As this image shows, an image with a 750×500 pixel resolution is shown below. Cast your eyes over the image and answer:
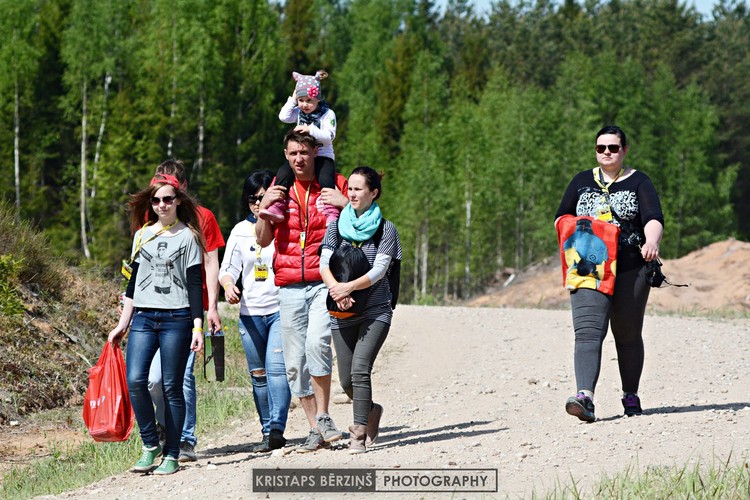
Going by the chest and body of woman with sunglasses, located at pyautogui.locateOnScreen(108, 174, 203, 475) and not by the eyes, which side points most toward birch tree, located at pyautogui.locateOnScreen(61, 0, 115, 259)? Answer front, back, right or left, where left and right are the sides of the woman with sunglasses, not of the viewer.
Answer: back

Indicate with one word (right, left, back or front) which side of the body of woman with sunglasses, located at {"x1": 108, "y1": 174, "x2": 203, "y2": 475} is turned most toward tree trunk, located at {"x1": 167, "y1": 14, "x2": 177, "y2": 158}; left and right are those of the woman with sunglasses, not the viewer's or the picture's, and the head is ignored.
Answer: back

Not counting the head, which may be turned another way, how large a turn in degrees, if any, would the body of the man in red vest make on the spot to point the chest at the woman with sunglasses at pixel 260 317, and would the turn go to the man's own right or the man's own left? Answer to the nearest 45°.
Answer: approximately 135° to the man's own right

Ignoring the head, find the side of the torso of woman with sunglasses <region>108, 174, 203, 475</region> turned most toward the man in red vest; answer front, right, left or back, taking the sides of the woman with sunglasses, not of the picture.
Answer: left

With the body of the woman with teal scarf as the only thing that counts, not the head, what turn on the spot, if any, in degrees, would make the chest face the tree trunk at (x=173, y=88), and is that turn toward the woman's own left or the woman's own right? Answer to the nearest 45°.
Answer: approximately 135° to the woman's own right

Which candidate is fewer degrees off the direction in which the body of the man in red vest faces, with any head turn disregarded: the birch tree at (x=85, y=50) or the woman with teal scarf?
the woman with teal scarf

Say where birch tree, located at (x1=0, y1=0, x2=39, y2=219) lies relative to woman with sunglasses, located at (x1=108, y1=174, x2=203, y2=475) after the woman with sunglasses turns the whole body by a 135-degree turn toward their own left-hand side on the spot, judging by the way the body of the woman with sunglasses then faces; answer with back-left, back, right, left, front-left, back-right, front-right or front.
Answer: front-left

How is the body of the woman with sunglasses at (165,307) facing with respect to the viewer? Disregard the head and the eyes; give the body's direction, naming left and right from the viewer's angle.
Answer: facing the viewer

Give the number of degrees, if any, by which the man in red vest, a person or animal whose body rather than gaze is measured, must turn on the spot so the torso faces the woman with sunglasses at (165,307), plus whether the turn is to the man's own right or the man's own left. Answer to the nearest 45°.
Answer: approximately 90° to the man's own right

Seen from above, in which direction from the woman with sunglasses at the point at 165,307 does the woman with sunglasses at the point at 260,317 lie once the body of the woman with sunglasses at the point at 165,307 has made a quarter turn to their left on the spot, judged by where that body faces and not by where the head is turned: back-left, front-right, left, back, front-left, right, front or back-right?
front-left

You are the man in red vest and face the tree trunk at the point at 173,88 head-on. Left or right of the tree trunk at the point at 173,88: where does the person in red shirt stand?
left

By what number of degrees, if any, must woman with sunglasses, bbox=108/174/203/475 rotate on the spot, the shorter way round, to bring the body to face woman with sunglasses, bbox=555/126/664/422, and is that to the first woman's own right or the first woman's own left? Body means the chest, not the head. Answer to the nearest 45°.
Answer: approximately 90° to the first woman's own left

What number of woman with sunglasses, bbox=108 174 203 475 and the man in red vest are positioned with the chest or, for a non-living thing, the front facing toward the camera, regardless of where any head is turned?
2

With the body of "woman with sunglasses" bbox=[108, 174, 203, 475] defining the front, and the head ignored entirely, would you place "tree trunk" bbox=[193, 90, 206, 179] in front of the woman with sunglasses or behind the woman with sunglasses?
behind

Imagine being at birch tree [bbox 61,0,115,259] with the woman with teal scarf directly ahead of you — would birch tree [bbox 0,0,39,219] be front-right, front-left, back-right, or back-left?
back-right

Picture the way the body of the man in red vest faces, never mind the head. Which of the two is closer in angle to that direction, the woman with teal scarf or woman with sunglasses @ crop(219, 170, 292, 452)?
the woman with teal scarf
